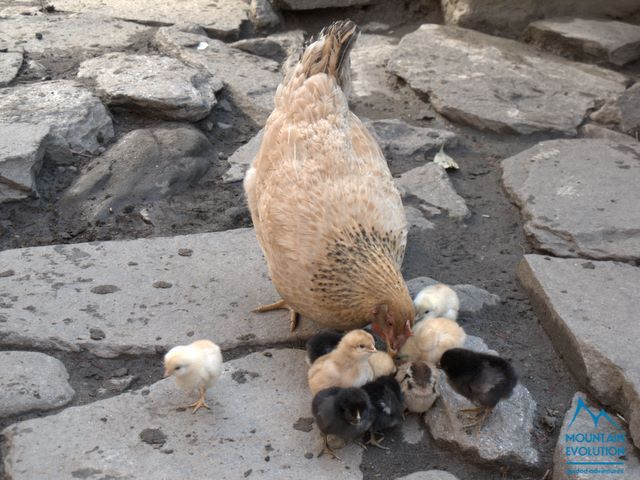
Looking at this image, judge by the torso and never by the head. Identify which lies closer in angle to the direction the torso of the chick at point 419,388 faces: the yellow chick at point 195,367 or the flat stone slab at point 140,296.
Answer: the flat stone slab

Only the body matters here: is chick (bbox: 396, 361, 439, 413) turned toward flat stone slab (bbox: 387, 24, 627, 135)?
yes

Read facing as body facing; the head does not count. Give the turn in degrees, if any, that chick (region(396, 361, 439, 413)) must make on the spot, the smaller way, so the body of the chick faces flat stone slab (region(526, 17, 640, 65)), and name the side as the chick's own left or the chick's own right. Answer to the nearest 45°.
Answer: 0° — it already faces it

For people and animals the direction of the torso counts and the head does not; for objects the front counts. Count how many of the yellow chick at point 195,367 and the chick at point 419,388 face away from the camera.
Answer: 1

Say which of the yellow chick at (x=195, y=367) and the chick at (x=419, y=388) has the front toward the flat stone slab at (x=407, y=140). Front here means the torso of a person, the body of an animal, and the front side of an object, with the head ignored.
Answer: the chick

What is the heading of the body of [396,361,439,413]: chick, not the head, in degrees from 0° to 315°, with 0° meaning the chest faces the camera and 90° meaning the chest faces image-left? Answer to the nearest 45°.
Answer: approximately 180°

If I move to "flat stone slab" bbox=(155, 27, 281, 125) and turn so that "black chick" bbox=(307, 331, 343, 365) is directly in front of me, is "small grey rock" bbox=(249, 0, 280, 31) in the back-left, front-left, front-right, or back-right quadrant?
back-left

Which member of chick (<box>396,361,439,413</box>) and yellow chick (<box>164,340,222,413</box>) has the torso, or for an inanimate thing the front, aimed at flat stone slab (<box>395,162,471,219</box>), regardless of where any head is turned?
the chick

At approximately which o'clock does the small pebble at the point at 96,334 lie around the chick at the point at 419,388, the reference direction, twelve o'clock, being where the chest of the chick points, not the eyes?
The small pebble is roughly at 9 o'clock from the chick.

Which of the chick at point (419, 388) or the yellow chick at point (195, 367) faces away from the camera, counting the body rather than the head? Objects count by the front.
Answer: the chick

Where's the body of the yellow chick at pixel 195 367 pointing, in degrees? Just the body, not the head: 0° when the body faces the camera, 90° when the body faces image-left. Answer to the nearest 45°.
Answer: approximately 45°

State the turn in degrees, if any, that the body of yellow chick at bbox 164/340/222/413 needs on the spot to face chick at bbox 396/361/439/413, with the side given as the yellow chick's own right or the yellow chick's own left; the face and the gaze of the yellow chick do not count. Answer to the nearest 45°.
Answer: approximately 135° to the yellow chick's own left

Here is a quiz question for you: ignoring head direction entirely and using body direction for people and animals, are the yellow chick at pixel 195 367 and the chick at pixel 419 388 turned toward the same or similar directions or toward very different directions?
very different directions
